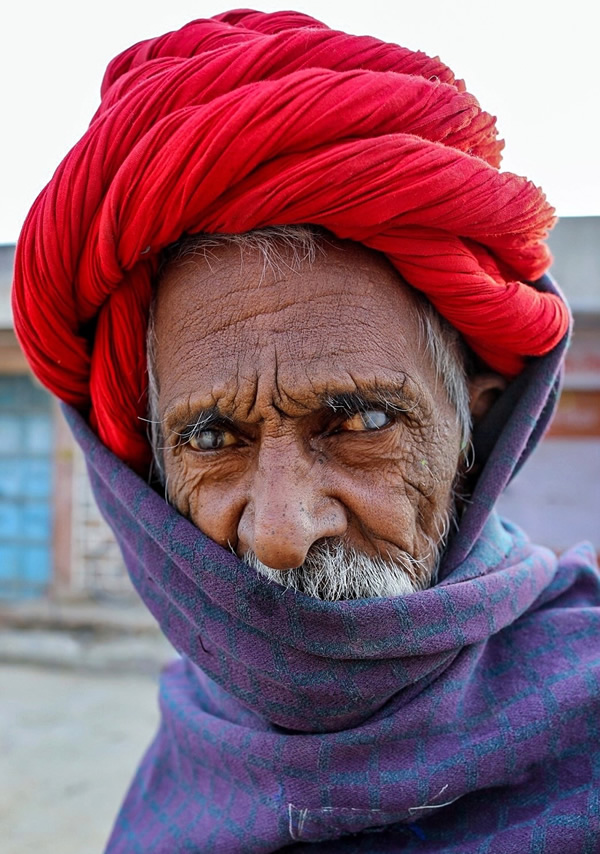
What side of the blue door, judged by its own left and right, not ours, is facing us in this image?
front

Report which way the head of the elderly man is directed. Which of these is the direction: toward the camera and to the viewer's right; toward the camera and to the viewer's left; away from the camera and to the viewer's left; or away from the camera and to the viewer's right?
toward the camera and to the viewer's left

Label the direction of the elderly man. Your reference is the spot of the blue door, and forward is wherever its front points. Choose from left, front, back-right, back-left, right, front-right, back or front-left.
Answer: front
